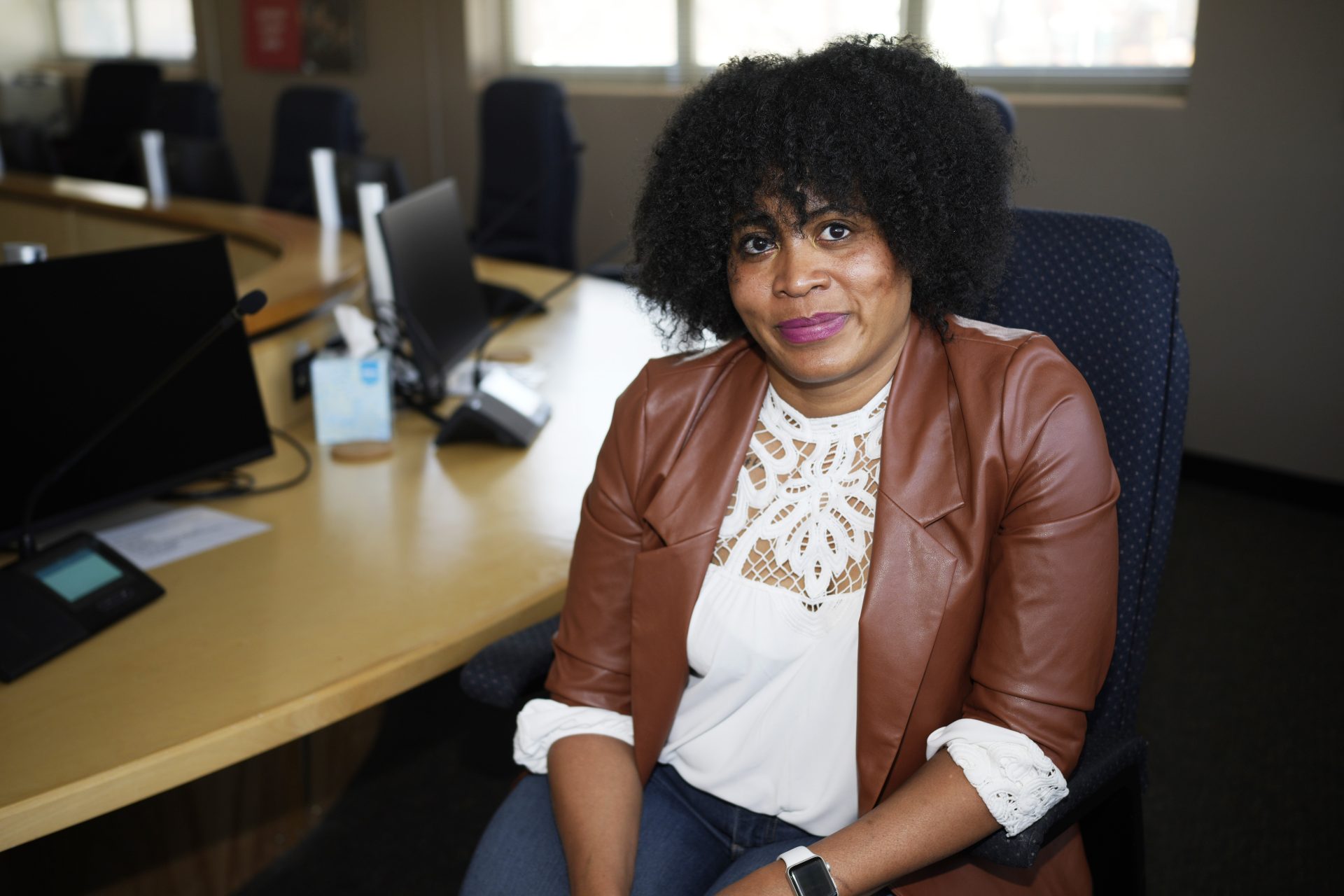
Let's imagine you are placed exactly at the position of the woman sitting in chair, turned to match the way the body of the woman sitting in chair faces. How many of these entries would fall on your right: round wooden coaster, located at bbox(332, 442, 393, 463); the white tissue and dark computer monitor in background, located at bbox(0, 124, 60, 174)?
3

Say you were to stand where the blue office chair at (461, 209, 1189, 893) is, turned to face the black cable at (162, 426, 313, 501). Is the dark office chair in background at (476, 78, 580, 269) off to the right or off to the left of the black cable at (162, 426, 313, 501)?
right

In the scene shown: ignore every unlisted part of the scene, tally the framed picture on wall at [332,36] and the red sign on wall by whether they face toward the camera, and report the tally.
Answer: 2

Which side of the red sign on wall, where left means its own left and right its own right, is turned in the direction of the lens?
front

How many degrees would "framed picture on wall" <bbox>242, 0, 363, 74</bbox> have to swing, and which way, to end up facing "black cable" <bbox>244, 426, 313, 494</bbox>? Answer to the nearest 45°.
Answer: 0° — it already faces it

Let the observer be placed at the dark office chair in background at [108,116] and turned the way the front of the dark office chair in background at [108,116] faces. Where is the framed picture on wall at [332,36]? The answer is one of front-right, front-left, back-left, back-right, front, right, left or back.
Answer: left

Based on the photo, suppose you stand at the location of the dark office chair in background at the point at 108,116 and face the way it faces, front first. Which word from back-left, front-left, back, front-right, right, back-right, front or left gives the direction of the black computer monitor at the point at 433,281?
front-left

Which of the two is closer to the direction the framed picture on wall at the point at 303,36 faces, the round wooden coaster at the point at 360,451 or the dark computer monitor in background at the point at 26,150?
the round wooden coaster

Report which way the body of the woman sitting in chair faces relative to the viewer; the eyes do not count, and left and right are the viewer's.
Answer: facing the viewer and to the left of the viewer
